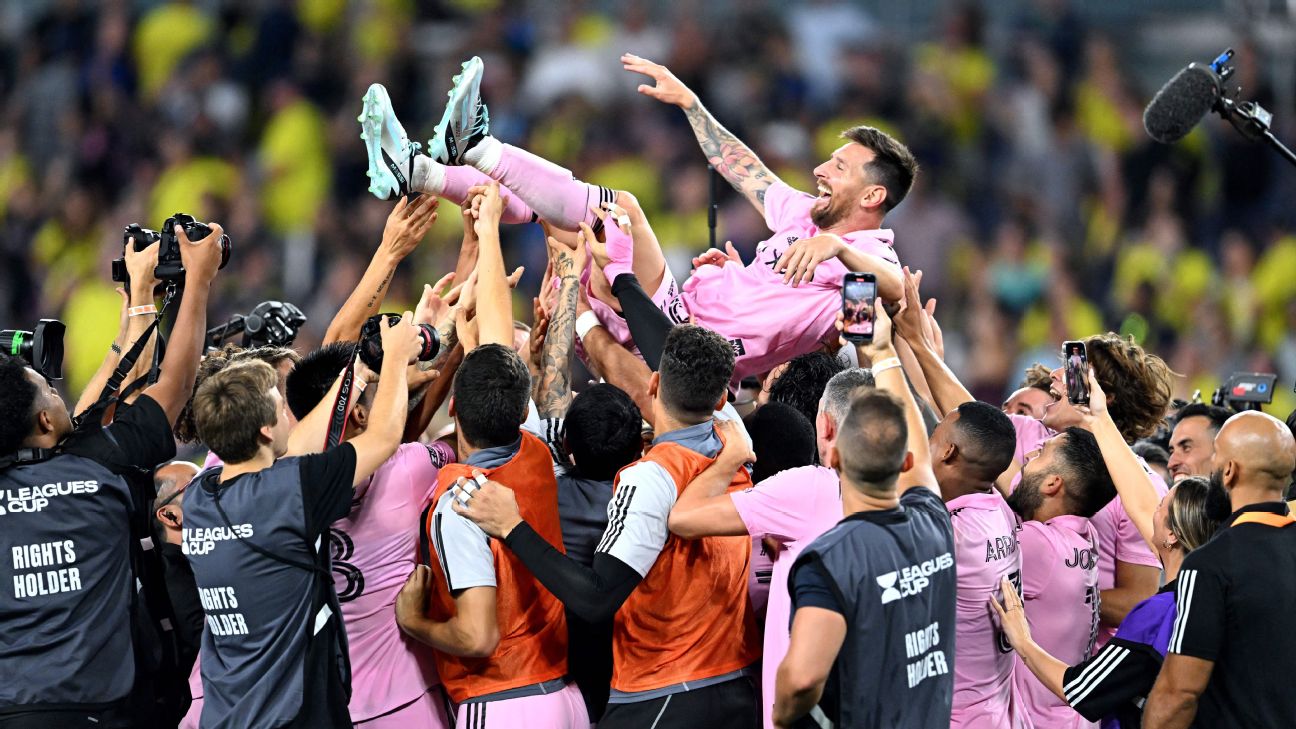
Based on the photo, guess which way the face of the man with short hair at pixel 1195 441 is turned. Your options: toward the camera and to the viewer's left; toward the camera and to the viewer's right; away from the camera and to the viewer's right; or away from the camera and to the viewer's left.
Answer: toward the camera and to the viewer's left

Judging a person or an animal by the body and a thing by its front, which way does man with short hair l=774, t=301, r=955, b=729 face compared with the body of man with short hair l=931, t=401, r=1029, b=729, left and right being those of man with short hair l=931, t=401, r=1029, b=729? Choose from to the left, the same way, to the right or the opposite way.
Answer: the same way

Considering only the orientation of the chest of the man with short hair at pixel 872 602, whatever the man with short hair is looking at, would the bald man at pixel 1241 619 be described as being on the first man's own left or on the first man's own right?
on the first man's own right

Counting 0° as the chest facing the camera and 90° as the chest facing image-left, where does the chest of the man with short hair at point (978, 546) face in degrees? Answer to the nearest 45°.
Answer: approximately 135°

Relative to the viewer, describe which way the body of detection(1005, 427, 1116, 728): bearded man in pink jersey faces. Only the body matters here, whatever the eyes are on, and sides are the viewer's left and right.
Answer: facing away from the viewer and to the left of the viewer

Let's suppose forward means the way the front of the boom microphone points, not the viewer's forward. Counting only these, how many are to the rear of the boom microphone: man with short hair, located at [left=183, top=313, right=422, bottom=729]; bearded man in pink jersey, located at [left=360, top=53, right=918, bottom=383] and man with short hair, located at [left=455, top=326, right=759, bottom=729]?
0

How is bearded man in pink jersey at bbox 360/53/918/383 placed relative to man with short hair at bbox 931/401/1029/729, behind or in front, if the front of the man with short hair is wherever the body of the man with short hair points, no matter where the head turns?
in front

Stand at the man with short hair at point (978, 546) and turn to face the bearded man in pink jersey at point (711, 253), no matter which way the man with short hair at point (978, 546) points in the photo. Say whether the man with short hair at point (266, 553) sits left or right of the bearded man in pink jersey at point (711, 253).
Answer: left

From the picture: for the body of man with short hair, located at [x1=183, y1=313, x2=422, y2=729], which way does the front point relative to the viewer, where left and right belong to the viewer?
facing away from the viewer and to the right of the viewer

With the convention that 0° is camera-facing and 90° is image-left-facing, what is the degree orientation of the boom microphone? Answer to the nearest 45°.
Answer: approximately 90°

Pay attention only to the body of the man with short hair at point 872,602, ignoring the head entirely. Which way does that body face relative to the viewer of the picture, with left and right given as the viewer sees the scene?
facing away from the viewer and to the left of the viewer

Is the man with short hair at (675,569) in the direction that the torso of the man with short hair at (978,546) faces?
no

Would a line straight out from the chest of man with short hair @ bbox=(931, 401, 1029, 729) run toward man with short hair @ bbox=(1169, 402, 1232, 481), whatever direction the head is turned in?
no
